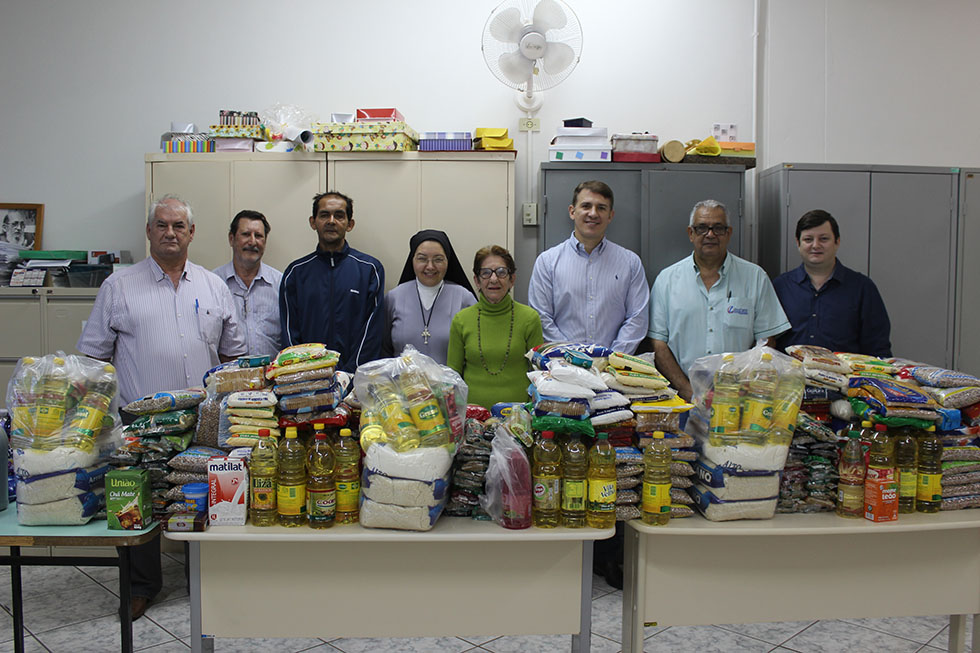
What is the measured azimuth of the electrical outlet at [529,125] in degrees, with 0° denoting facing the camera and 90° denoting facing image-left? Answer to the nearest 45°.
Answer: approximately 0°

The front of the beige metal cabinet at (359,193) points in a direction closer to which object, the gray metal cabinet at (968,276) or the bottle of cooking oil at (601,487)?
the bottle of cooking oil

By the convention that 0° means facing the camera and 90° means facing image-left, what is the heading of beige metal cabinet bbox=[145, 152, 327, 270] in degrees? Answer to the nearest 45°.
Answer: approximately 0°

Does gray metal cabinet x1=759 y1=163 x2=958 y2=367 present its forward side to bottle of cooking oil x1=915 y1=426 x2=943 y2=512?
yes

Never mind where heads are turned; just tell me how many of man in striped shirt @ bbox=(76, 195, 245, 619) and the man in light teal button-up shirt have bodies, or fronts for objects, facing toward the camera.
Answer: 2

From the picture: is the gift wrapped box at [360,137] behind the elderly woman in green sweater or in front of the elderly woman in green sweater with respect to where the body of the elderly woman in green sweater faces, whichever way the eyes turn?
behind
